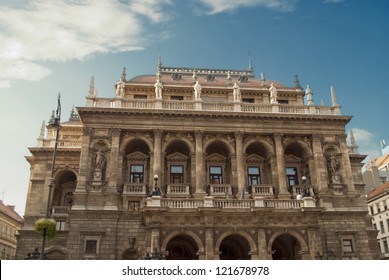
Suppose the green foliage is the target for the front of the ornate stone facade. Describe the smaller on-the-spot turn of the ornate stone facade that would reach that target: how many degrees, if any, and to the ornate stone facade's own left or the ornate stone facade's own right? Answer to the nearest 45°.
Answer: approximately 45° to the ornate stone facade's own right

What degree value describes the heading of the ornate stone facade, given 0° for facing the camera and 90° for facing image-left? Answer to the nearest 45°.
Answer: approximately 0°

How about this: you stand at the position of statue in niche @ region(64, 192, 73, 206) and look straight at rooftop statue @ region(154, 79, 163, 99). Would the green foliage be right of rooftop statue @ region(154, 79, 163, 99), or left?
right
